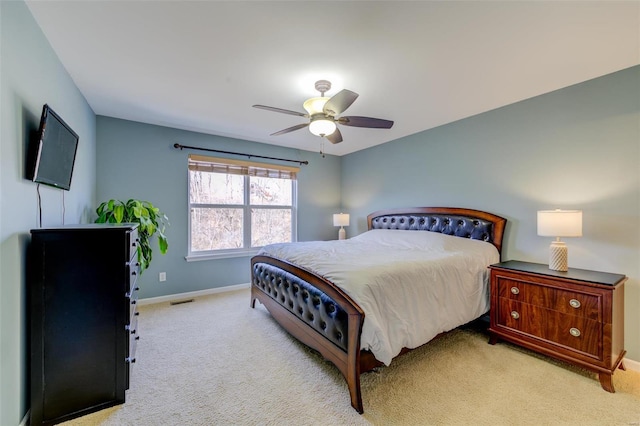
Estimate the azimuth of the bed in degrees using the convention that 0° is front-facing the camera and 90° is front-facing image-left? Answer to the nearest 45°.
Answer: approximately 45°

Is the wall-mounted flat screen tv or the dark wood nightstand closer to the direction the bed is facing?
the wall-mounted flat screen tv

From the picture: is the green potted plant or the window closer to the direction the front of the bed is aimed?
the green potted plant

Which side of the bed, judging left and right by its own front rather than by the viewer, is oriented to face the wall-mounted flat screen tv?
front

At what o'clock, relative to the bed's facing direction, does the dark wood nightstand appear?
The dark wood nightstand is roughly at 7 o'clock from the bed.

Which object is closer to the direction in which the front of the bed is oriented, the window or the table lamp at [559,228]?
the window

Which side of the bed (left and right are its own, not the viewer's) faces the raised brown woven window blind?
right

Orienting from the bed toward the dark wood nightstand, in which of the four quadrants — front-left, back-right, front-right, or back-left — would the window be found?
back-left
